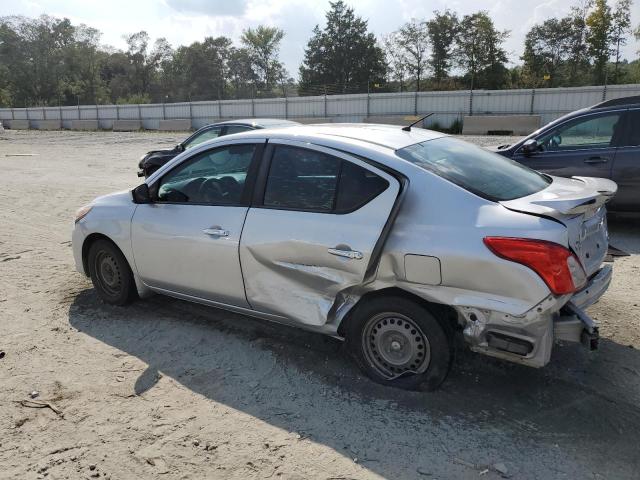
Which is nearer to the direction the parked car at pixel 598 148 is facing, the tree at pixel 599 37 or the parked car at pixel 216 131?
the parked car

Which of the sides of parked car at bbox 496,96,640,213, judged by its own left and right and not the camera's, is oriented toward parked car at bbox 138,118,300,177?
front

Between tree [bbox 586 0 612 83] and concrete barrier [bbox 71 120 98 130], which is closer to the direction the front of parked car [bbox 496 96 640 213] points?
the concrete barrier

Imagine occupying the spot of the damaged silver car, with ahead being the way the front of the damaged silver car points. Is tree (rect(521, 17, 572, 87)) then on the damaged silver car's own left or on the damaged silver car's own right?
on the damaged silver car's own right

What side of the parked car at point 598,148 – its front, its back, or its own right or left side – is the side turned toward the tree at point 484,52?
right

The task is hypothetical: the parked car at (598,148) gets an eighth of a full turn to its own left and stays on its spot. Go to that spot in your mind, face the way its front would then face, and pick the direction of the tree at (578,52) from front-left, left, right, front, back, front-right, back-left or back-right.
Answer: back-right

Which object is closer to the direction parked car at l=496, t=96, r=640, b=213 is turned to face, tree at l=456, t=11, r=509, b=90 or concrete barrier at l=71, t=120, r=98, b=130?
the concrete barrier

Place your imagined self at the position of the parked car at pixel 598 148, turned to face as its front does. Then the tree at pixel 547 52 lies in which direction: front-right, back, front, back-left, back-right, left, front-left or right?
right

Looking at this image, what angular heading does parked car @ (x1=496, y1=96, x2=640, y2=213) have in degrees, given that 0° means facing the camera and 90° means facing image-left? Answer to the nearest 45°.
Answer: approximately 90°

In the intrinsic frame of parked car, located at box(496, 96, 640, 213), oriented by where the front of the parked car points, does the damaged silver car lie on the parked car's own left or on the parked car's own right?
on the parked car's own left

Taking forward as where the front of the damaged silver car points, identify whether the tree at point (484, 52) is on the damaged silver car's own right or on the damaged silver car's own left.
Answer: on the damaged silver car's own right

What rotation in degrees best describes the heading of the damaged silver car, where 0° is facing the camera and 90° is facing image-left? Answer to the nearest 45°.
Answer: approximately 135°

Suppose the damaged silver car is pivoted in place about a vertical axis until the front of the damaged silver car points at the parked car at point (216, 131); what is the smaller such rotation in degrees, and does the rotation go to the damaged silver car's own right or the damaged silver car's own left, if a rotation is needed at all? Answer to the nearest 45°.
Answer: approximately 45° to the damaged silver car's own right

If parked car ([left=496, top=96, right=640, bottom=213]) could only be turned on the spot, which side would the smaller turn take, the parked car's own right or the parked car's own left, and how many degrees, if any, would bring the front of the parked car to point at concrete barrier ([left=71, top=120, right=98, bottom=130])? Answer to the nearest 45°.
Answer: approximately 45° to the parked car's own right

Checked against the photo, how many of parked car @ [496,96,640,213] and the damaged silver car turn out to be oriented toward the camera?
0
